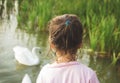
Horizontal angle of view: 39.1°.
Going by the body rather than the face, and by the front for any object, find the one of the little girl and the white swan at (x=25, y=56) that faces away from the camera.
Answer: the little girl

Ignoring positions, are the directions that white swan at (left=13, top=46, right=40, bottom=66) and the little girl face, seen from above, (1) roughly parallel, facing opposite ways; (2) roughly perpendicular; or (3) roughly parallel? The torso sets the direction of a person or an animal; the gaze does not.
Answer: roughly perpendicular

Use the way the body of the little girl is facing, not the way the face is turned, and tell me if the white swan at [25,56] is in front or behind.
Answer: in front

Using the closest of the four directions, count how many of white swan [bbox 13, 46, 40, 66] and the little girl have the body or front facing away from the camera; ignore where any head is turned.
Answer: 1

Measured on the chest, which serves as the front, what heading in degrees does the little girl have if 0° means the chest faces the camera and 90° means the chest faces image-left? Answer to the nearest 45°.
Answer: approximately 180°
